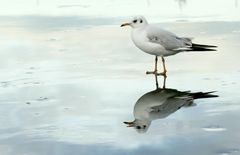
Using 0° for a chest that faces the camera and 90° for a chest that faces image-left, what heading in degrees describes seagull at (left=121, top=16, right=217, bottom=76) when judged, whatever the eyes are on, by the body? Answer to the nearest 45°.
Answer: approximately 90°
